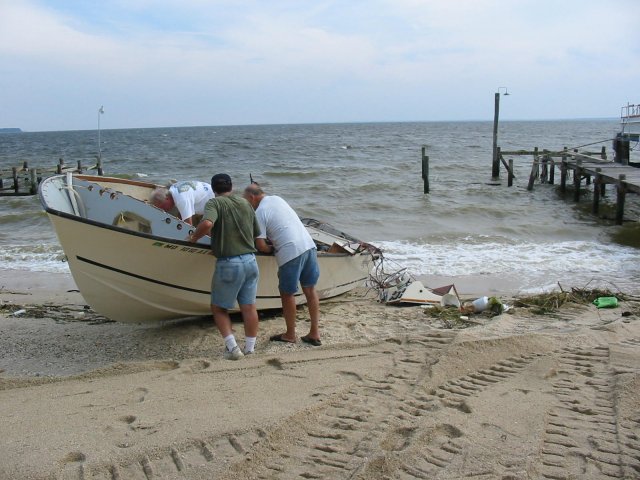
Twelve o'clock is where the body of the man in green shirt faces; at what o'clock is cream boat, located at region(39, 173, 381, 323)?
The cream boat is roughly at 12 o'clock from the man in green shirt.

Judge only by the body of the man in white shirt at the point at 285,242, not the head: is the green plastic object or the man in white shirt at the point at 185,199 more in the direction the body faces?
the man in white shirt

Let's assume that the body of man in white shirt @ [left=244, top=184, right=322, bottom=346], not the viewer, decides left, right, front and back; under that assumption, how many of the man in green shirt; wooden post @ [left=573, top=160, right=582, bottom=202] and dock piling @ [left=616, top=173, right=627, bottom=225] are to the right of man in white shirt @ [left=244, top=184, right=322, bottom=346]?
2

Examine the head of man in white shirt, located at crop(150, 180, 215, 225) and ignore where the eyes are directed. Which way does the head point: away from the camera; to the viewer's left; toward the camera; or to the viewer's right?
to the viewer's left

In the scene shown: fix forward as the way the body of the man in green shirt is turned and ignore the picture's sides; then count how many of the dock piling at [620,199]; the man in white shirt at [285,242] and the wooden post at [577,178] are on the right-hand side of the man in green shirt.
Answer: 3

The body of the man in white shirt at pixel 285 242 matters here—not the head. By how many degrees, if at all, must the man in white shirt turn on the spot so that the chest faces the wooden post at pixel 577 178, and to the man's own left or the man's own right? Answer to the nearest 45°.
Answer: approximately 90° to the man's own right

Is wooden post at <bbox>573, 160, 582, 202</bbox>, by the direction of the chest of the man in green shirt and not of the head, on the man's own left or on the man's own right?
on the man's own right

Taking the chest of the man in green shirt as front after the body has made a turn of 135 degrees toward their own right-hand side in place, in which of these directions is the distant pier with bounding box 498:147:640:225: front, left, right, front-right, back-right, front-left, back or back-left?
front-left

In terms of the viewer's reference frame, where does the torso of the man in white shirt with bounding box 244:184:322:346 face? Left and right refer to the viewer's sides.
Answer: facing away from the viewer and to the left of the viewer

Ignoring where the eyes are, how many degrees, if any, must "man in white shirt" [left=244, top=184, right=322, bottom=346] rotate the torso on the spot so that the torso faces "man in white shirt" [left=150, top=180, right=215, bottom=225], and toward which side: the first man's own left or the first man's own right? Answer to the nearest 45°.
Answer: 0° — they already face them

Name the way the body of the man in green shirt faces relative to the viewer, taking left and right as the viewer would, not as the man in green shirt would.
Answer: facing away from the viewer and to the left of the viewer

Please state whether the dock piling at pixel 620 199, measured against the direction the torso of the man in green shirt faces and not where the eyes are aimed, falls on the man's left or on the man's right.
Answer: on the man's right
